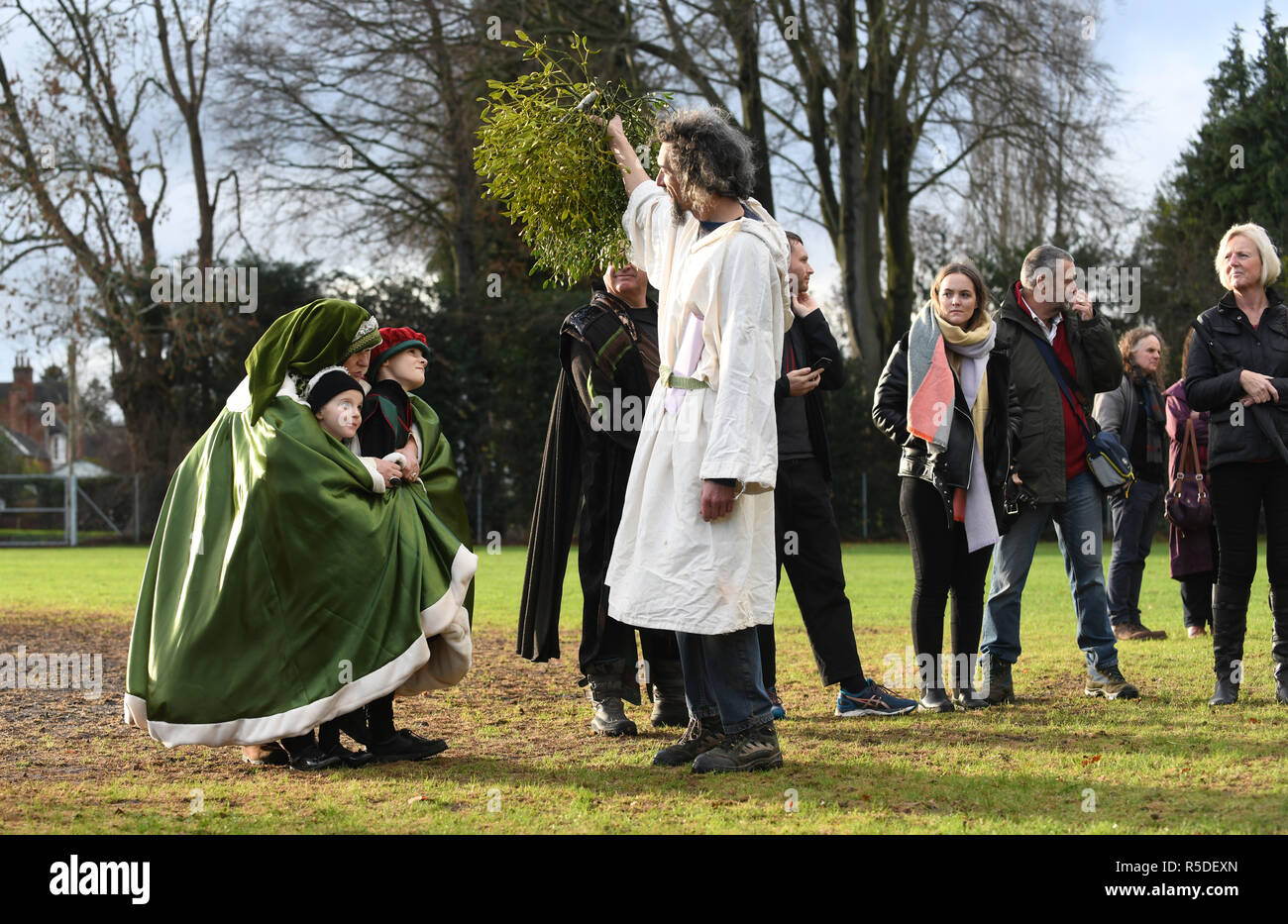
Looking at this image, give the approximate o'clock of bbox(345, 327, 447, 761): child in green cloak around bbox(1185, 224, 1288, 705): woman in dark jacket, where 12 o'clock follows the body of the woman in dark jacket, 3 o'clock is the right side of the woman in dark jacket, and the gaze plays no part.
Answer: The child in green cloak is roughly at 2 o'clock from the woman in dark jacket.

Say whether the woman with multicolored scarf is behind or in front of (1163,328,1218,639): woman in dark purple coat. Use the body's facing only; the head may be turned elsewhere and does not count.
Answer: in front

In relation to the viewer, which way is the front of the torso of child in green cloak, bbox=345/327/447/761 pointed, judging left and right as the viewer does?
facing to the right of the viewer

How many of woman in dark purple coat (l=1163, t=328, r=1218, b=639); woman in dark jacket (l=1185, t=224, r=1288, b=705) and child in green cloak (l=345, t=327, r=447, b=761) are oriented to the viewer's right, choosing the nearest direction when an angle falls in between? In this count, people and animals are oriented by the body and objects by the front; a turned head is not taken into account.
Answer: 1

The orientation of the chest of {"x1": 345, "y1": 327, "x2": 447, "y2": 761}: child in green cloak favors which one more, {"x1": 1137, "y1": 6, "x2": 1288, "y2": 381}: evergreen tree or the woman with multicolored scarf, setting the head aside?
the woman with multicolored scarf

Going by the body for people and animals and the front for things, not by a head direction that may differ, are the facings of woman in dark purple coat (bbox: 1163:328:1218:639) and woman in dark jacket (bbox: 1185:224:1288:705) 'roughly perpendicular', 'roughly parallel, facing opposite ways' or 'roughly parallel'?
roughly parallel

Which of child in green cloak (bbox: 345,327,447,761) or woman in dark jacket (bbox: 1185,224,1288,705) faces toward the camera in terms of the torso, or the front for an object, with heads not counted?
the woman in dark jacket

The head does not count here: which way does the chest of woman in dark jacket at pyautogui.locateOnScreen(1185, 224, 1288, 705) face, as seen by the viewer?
toward the camera
